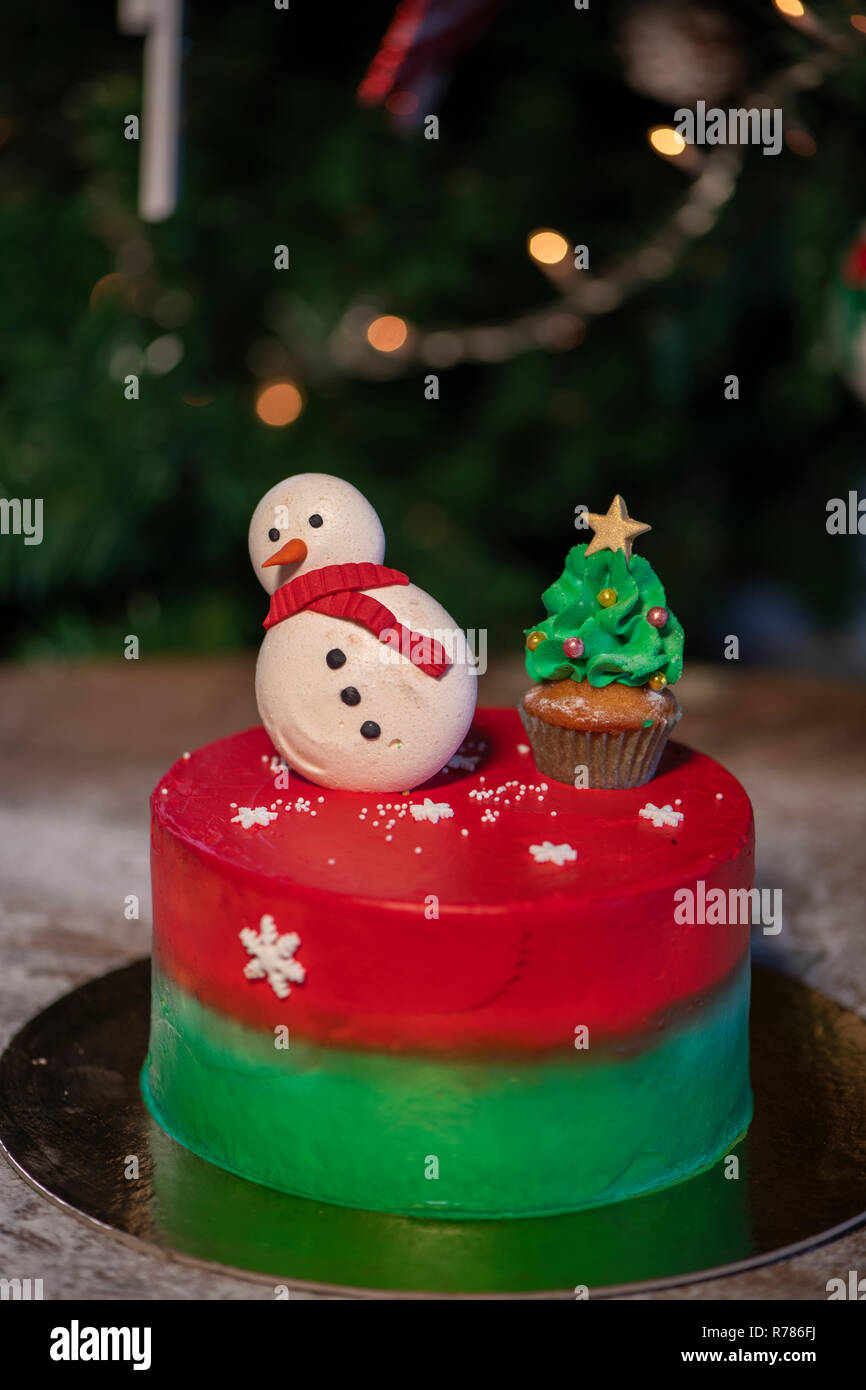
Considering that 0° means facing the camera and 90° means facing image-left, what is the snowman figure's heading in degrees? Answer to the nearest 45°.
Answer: approximately 0°
